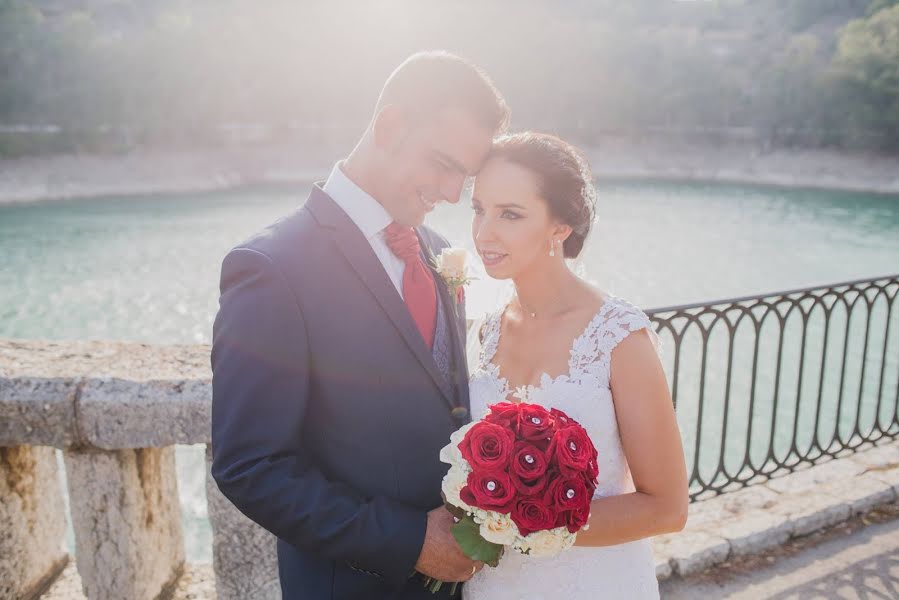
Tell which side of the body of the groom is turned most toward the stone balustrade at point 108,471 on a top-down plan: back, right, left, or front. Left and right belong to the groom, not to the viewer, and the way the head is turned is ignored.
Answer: back

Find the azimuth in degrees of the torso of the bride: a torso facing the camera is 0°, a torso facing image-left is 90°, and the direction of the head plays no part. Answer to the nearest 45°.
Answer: approximately 45°

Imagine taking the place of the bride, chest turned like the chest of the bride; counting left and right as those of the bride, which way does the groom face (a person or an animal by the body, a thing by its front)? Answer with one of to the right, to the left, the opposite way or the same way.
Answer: to the left

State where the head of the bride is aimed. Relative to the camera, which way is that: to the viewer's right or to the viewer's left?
to the viewer's left
